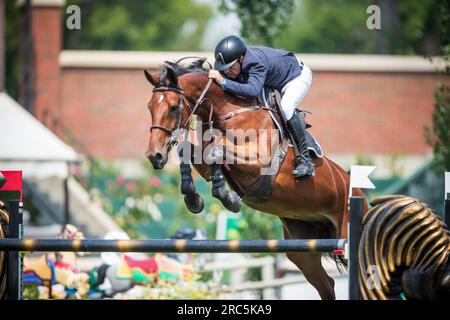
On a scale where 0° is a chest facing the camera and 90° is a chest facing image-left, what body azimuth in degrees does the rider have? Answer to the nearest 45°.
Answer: approximately 45°

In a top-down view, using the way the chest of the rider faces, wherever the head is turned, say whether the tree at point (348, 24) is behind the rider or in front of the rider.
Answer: behind

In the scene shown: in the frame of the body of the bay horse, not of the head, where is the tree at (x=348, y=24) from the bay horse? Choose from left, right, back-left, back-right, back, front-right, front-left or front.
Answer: back-right

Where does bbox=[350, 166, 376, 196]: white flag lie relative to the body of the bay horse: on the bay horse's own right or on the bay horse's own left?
on the bay horse's own left

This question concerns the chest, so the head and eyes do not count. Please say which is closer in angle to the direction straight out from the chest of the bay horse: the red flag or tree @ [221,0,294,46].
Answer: the red flag

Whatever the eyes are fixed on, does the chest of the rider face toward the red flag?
yes

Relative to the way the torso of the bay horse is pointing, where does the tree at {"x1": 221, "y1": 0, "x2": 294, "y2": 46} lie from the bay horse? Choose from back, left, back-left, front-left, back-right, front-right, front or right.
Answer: back-right

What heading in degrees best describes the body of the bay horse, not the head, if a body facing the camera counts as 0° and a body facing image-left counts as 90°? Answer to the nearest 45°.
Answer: approximately 45°
